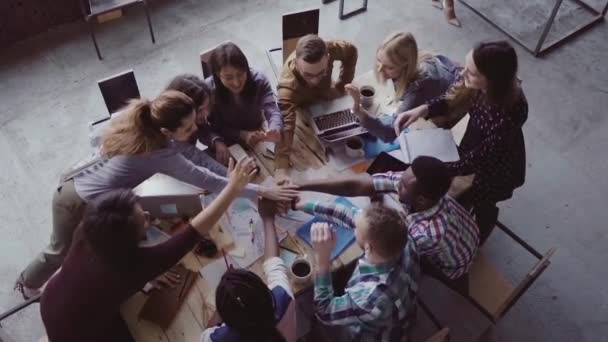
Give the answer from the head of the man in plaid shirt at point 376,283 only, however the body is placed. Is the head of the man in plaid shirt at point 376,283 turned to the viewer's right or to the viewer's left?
to the viewer's left

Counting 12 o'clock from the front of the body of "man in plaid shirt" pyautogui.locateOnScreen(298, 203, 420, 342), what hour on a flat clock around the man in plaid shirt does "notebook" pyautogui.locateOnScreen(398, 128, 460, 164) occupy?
The notebook is roughly at 2 o'clock from the man in plaid shirt.

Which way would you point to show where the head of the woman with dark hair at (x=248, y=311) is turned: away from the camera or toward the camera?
away from the camera

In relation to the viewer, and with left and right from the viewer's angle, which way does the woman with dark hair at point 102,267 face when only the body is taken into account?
facing away from the viewer and to the right of the viewer

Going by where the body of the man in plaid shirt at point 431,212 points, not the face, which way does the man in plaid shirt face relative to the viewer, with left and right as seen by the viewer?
facing away from the viewer and to the left of the viewer

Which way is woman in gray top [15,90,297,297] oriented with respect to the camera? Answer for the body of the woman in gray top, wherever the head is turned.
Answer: to the viewer's right

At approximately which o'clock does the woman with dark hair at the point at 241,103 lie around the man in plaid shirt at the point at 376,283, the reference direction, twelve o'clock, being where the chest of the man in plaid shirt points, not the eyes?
The woman with dark hair is roughly at 12 o'clock from the man in plaid shirt.

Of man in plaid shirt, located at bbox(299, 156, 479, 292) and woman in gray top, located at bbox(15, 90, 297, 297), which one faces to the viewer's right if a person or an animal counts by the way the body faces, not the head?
the woman in gray top

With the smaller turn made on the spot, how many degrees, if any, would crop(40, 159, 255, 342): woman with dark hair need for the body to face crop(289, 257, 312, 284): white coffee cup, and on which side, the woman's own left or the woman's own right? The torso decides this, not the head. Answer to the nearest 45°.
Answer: approximately 45° to the woman's own right
